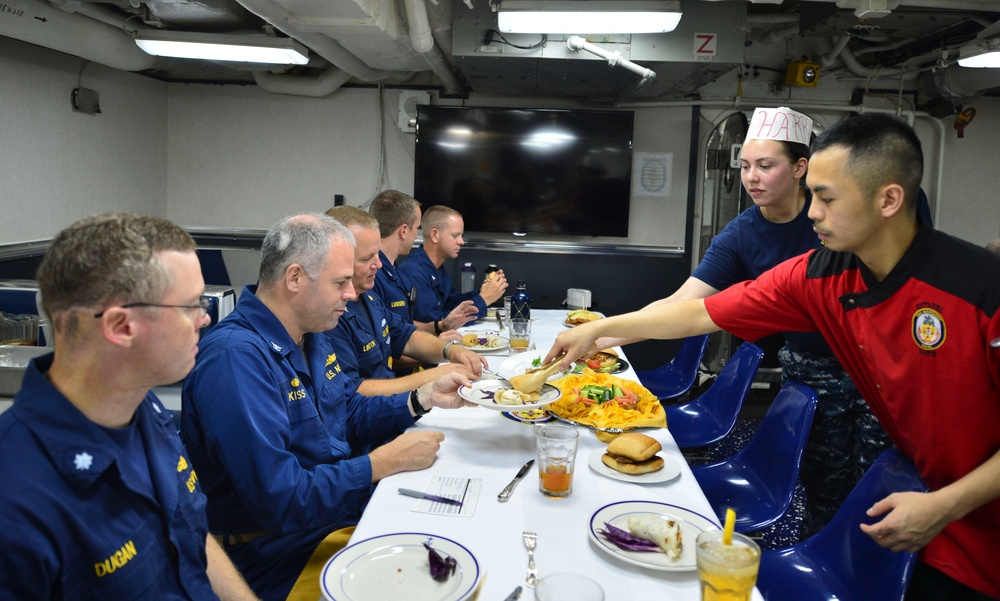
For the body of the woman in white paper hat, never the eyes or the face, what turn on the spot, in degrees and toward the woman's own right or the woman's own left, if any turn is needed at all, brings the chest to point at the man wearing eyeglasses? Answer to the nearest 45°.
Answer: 0° — they already face them

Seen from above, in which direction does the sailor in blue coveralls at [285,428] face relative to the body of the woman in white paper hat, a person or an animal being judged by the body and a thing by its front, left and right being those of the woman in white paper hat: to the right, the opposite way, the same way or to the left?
the opposite way

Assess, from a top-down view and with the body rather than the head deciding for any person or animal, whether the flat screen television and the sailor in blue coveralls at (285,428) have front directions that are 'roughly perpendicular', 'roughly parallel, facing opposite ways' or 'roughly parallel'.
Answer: roughly perpendicular

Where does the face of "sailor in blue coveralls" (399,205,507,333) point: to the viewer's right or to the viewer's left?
to the viewer's right

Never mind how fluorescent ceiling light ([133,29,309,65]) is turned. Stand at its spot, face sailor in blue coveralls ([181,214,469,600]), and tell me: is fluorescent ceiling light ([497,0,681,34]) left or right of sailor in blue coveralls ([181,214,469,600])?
left

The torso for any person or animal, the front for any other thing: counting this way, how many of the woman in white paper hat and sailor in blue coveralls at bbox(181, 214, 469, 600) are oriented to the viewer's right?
1

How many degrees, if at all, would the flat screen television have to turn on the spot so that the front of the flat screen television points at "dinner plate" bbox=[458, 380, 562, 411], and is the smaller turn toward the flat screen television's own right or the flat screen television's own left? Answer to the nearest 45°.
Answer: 0° — it already faces it

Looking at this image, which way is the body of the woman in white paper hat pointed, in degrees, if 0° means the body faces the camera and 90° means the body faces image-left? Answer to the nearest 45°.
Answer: approximately 45°

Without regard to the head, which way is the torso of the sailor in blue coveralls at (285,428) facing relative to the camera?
to the viewer's right

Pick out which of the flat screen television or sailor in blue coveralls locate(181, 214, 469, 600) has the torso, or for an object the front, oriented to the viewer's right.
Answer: the sailor in blue coveralls

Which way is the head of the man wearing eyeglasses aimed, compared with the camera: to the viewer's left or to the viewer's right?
to the viewer's right
